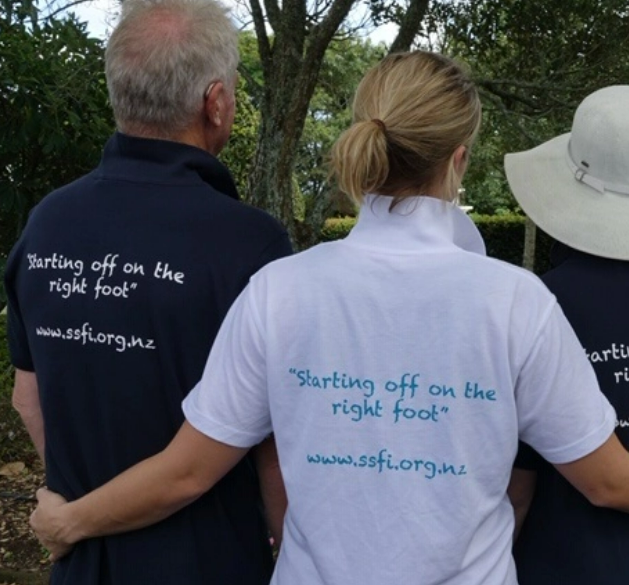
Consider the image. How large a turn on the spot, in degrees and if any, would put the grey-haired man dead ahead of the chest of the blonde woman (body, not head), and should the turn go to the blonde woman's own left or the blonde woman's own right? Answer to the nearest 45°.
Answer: approximately 45° to the blonde woman's own left

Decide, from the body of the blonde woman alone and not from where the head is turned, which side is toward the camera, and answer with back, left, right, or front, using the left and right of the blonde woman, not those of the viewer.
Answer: back

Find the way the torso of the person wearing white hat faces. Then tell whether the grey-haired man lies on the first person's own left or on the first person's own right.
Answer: on the first person's own left

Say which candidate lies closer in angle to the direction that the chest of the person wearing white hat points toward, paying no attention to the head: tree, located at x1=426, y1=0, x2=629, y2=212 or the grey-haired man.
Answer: the tree

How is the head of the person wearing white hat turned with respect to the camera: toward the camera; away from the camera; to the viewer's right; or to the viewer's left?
away from the camera

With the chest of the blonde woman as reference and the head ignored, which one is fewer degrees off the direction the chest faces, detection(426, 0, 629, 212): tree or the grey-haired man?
the tree

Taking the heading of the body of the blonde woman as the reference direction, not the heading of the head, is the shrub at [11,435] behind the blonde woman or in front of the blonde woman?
in front

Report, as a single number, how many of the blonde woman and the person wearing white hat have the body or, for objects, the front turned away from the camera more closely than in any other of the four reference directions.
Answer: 2

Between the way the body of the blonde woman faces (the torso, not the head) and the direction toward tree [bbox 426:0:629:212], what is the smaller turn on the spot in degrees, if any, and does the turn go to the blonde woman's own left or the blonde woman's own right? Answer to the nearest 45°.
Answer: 0° — they already face it

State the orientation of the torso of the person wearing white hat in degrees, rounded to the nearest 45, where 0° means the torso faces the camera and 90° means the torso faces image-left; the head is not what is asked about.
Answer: approximately 180°
